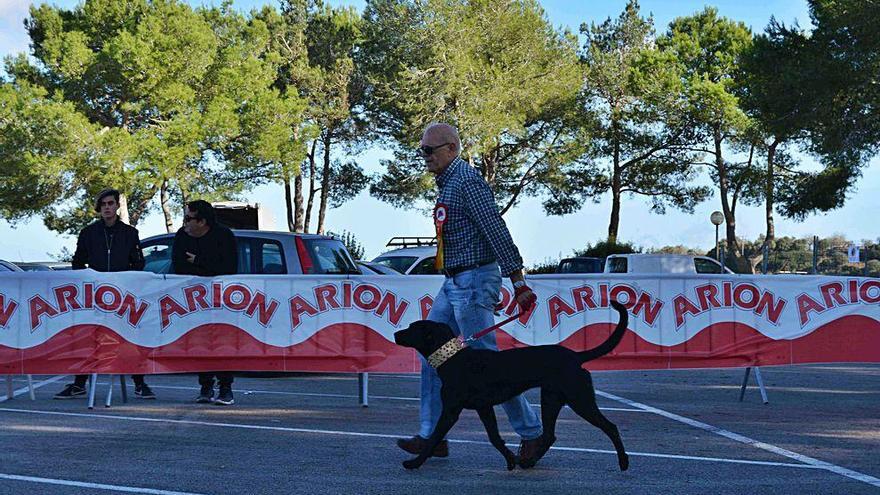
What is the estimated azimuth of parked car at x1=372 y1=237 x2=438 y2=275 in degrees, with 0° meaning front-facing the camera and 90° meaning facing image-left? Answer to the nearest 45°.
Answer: approximately 45°

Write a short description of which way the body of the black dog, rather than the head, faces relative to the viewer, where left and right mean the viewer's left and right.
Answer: facing to the left of the viewer

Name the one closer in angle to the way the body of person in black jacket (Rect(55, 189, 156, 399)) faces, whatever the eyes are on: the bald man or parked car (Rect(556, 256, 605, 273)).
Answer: the bald man

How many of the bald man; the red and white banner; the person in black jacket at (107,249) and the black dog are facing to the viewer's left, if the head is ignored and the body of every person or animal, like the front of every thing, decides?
2

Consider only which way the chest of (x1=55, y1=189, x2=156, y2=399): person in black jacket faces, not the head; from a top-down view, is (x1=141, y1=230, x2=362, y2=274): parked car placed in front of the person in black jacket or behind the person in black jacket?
behind

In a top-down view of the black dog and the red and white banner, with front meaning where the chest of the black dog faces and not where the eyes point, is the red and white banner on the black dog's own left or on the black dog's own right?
on the black dog's own right
